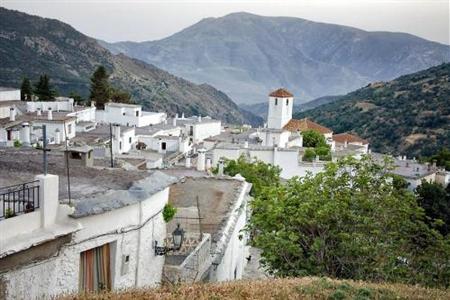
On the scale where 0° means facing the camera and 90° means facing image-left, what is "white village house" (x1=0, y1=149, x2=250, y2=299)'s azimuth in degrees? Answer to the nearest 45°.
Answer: approximately 315°

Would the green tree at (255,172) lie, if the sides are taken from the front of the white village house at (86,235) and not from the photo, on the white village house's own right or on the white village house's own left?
on the white village house's own left

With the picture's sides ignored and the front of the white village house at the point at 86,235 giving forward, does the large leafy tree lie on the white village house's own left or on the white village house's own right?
on the white village house's own left

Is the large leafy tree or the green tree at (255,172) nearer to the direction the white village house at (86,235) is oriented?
the large leafy tree

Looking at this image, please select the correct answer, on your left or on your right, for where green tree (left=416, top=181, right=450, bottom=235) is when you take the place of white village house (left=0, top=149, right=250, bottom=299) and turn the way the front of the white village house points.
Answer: on your left
